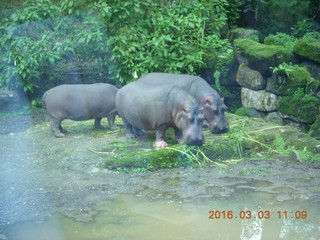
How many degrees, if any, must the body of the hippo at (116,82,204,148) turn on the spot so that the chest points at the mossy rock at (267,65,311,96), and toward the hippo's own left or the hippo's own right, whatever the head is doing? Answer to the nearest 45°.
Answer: approximately 90° to the hippo's own left

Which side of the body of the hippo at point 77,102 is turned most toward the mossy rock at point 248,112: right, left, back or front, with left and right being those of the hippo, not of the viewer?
front

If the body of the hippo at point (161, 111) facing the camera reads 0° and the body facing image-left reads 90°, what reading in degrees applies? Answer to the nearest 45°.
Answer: approximately 315°

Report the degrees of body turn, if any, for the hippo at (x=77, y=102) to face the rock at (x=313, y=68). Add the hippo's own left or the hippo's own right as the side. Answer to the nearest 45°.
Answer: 0° — it already faces it

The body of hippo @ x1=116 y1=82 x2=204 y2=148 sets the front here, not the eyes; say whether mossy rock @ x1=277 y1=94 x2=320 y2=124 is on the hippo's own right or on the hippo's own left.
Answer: on the hippo's own left

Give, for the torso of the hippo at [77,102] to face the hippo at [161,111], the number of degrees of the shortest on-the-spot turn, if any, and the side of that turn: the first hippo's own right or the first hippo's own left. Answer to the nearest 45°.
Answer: approximately 45° to the first hippo's own right

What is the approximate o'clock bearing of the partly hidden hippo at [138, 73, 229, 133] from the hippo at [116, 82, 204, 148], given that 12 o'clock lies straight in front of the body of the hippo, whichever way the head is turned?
The partly hidden hippo is roughly at 9 o'clock from the hippo.

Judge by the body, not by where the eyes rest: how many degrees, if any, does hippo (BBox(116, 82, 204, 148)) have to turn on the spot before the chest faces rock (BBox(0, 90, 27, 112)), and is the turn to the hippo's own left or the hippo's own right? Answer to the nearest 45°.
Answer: approximately 180°

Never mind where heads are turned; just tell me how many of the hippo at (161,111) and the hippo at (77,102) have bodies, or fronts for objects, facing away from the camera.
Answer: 0

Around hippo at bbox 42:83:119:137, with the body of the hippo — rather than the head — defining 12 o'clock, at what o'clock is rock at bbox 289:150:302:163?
The rock is roughly at 1 o'clock from the hippo.

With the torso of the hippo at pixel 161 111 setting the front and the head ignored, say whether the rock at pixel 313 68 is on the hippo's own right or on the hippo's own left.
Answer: on the hippo's own left

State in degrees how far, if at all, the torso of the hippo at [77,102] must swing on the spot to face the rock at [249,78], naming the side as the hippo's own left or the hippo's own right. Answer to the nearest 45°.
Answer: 0° — it already faces it
